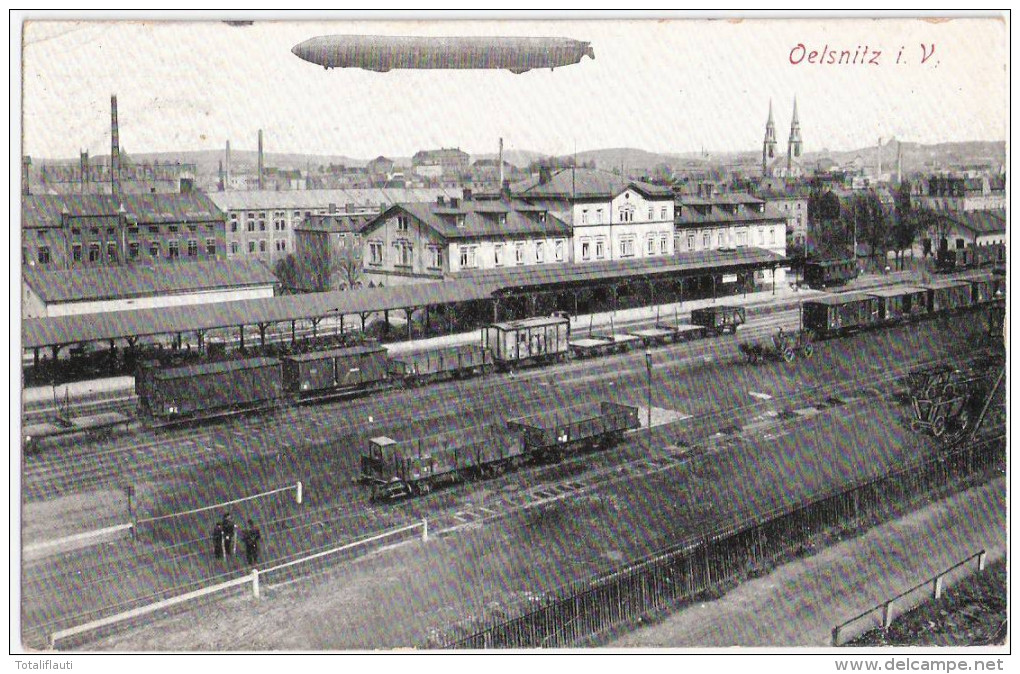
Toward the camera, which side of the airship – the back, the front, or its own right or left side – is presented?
left

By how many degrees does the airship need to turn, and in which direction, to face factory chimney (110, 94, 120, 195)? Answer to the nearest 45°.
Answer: approximately 45° to its right

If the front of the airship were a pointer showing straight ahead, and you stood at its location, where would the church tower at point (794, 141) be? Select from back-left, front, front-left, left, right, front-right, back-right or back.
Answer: back-right
